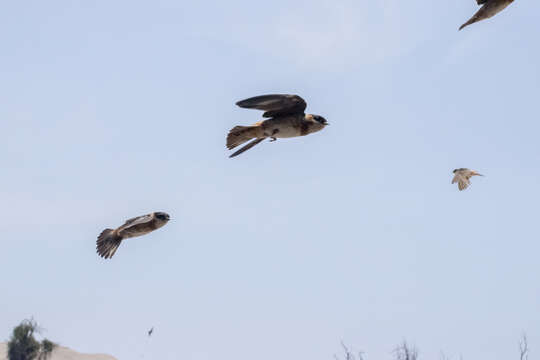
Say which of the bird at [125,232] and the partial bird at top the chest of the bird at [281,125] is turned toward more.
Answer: the partial bird at top

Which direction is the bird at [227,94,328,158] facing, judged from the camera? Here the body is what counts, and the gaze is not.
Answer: to the viewer's right

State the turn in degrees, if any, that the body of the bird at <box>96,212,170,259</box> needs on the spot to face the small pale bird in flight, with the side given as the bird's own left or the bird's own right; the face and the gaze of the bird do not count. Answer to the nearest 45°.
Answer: approximately 45° to the bird's own left

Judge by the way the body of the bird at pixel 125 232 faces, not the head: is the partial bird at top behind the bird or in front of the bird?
in front

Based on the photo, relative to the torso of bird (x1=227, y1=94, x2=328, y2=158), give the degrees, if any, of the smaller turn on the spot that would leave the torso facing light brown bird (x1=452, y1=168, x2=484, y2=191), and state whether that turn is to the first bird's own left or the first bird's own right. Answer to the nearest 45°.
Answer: approximately 45° to the first bird's own left

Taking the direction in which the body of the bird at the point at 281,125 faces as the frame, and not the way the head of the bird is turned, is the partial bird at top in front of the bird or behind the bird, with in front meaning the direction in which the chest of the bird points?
in front

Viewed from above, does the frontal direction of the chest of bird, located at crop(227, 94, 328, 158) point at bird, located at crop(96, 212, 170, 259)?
no

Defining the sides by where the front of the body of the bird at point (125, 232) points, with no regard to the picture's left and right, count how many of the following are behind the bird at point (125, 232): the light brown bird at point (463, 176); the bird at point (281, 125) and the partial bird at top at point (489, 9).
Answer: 0

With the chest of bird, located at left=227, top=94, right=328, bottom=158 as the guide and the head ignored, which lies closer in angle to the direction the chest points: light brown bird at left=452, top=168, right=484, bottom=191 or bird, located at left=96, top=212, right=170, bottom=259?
the light brown bird

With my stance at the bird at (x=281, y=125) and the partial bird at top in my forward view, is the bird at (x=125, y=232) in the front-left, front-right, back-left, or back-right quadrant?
back-left

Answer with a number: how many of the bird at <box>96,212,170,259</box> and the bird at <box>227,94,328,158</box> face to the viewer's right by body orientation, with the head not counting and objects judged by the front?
2

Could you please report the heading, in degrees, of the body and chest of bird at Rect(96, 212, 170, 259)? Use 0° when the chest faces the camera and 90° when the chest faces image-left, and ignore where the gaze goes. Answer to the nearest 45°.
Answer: approximately 270°

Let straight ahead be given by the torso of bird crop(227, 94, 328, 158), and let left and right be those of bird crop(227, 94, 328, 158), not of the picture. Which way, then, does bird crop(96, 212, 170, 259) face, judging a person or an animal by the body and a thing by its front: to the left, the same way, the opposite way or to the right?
the same way
